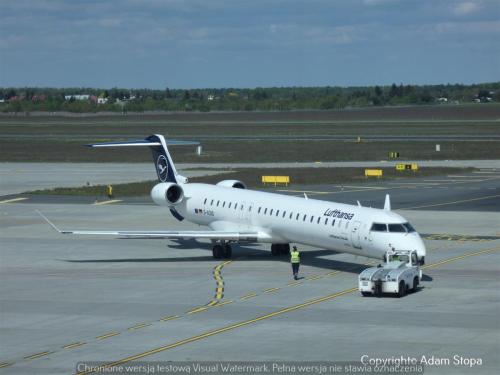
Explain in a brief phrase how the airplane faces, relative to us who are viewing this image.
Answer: facing the viewer and to the right of the viewer

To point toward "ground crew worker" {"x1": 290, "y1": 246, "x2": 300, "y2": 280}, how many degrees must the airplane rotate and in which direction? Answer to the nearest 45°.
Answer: approximately 45° to its right
